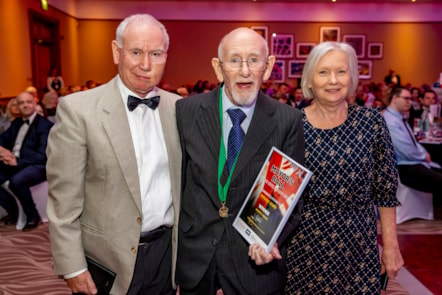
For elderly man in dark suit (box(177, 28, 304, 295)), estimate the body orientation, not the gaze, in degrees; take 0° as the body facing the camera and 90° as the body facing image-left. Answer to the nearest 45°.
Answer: approximately 0°

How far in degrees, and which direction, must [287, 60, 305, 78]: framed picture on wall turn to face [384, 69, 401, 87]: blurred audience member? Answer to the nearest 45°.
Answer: approximately 90° to its left

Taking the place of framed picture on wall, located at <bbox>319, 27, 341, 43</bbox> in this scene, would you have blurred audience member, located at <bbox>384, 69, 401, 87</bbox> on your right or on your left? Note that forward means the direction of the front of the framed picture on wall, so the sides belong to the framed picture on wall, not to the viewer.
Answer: on your left

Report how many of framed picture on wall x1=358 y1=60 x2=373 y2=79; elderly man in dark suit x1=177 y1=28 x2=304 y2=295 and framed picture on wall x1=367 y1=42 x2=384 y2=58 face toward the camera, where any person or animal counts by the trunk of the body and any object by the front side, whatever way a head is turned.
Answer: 3

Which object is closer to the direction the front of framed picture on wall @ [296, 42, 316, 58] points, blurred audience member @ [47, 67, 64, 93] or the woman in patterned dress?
the woman in patterned dress

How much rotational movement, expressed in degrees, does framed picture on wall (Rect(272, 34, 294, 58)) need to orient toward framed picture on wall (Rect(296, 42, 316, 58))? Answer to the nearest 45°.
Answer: approximately 90° to its left

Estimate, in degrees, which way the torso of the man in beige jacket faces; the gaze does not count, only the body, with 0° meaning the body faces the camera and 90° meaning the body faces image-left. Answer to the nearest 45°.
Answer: approximately 315°

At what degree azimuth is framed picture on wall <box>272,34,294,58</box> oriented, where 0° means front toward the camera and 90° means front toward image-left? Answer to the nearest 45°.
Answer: approximately 0°

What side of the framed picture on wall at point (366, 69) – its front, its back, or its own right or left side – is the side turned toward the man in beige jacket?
front

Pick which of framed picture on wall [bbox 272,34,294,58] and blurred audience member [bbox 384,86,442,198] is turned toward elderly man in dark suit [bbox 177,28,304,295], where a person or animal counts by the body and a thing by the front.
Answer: the framed picture on wall

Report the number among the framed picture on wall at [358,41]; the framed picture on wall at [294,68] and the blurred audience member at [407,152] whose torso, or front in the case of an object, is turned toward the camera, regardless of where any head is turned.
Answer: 2
